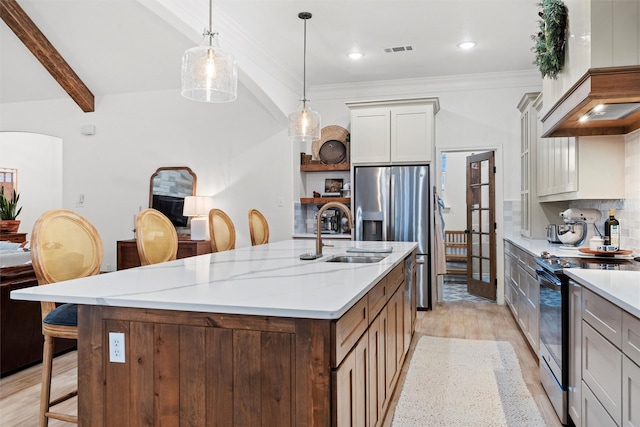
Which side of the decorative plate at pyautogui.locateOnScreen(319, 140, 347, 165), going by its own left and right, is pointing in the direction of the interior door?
left

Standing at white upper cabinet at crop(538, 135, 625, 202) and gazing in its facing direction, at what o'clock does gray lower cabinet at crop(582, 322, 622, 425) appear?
The gray lower cabinet is roughly at 9 o'clock from the white upper cabinet.

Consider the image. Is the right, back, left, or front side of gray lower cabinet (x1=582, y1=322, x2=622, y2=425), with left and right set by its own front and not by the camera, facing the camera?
left

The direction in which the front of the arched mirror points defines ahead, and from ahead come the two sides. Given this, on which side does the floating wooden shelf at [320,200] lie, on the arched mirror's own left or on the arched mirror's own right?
on the arched mirror's own left

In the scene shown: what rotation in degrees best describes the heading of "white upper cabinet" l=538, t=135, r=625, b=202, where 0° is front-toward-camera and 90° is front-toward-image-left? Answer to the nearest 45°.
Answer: approximately 90°

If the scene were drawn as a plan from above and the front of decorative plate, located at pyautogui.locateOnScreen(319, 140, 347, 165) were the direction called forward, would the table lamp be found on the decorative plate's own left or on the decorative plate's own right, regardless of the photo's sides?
on the decorative plate's own right

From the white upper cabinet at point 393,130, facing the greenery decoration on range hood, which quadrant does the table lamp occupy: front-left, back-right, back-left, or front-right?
back-right

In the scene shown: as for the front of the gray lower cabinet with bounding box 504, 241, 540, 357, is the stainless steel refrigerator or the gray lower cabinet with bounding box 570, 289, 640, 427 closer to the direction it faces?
the stainless steel refrigerator

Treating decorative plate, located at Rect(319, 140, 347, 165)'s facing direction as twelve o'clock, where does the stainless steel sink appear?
The stainless steel sink is roughly at 12 o'clock from the decorative plate.
